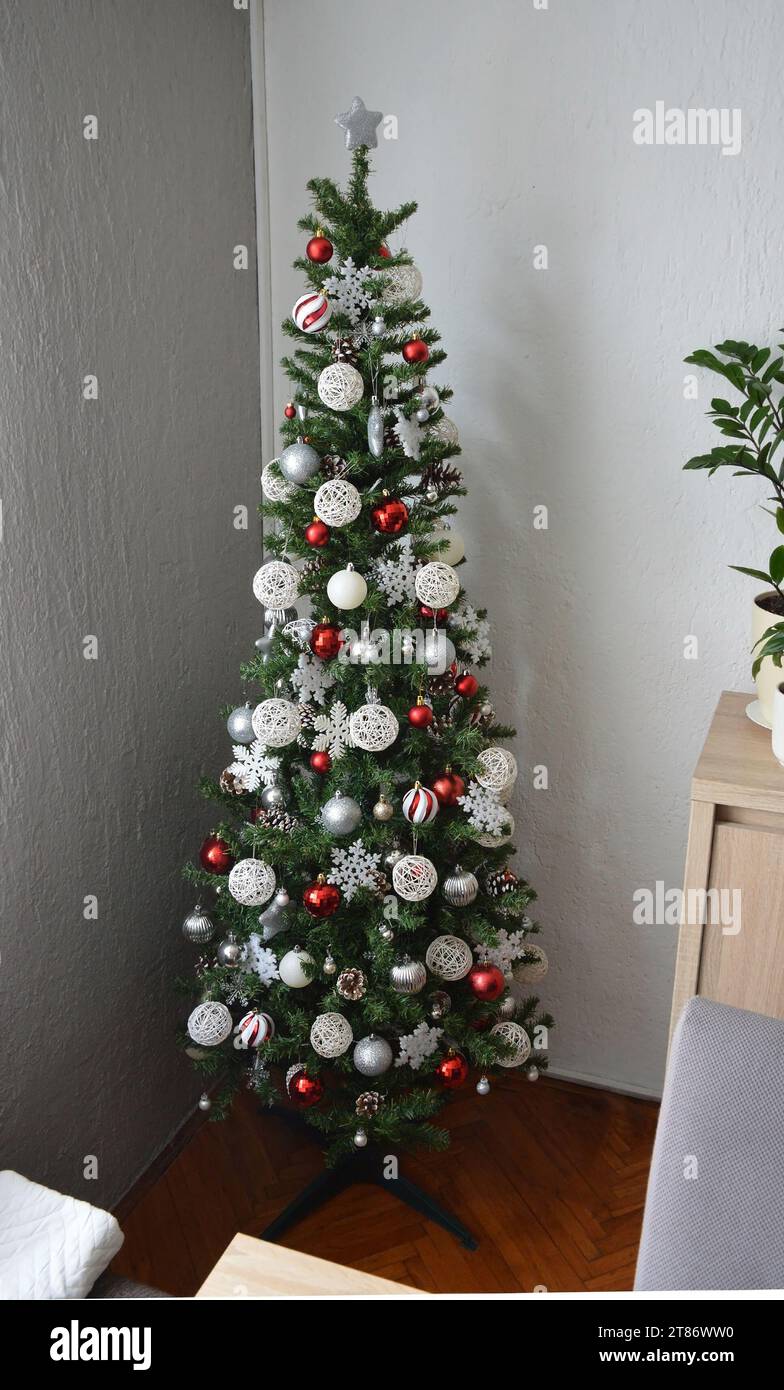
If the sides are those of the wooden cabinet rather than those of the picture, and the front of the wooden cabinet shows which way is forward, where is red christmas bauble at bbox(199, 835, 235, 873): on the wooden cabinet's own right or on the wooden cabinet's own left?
on the wooden cabinet's own right

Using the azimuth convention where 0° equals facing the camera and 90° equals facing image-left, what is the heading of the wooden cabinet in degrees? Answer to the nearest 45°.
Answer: approximately 0°

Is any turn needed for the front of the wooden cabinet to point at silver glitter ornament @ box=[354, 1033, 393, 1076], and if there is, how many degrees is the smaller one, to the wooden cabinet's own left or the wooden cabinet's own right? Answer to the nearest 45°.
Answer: approximately 90° to the wooden cabinet's own right

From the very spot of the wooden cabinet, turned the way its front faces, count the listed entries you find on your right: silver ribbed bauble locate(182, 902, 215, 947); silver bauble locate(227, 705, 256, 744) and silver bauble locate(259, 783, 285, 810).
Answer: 3

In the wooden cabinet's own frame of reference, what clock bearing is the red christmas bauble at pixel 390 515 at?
The red christmas bauble is roughly at 3 o'clock from the wooden cabinet.

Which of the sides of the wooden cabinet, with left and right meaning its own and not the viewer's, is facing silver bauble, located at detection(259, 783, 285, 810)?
right

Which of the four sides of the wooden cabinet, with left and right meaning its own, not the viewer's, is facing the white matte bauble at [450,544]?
right
